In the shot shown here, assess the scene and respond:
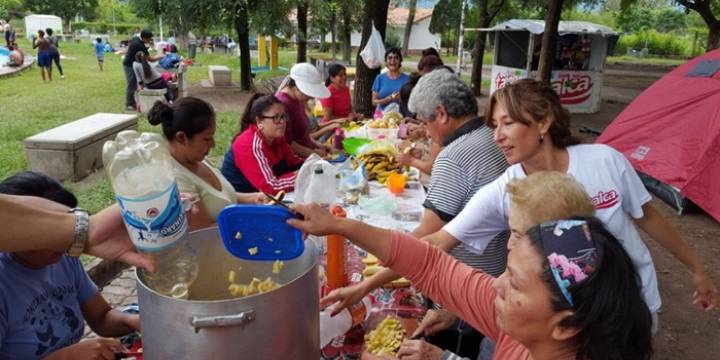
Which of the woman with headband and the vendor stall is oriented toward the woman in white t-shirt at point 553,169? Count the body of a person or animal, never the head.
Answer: the vendor stall

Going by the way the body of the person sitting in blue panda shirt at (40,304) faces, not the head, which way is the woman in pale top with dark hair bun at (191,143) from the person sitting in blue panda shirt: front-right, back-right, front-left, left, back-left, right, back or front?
left

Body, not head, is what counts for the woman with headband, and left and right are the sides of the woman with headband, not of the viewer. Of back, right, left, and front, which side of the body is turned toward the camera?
left

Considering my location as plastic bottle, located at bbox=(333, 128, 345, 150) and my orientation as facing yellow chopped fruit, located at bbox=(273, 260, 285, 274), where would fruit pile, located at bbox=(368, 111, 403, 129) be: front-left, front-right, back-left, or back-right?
back-left

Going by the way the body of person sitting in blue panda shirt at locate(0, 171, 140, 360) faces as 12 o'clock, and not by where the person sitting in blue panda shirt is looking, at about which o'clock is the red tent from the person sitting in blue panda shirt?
The red tent is roughly at 10 o'clock from the person sitting in blue panda shirt.

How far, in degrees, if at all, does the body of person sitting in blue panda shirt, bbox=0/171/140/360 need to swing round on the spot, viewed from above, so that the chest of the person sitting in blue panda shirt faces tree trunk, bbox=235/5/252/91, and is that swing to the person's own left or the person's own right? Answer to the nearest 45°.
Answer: approximately 135° to the person's own left

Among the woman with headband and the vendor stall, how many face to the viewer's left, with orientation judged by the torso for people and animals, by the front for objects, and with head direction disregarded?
1

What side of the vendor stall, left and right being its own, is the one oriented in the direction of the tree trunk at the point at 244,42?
right

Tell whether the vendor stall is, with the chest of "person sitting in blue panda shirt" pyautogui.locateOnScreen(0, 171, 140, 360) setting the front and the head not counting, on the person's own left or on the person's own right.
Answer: on the person's own left

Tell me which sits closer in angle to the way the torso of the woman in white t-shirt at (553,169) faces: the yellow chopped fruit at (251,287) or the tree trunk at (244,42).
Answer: the yellow chopped fruit

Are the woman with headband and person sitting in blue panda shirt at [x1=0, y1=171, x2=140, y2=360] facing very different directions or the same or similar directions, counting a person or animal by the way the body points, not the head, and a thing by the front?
very different directions

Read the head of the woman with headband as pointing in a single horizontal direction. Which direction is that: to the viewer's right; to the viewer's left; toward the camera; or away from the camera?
to the viewer's left

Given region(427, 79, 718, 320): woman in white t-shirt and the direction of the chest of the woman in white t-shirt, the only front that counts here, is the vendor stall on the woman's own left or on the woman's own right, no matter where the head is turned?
on the woman's own right

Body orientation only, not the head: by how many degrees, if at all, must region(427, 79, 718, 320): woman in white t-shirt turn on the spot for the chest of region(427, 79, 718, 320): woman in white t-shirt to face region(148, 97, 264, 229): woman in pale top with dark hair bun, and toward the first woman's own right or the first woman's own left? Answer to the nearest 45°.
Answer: approximately 45° to the first woman's own right

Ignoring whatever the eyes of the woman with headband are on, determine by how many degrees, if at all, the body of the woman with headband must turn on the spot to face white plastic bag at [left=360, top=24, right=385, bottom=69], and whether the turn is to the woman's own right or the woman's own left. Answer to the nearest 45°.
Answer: approximately 90° to the woman's own right
